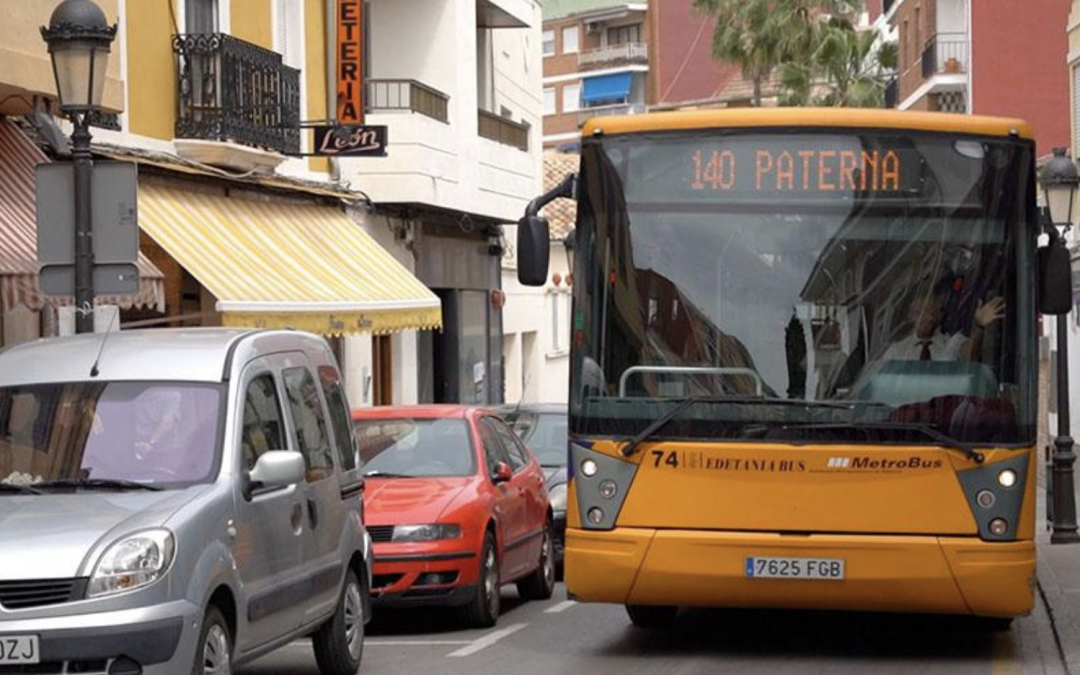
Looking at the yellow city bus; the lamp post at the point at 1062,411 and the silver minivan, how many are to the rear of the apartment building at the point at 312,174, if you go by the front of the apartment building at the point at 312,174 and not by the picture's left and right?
0

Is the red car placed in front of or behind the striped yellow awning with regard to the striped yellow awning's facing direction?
in front

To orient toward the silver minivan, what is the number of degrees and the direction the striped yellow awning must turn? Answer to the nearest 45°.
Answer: approximately 45° to its right

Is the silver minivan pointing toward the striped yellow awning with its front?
no

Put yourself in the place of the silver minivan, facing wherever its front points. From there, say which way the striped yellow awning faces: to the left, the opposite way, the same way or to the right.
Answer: to the left

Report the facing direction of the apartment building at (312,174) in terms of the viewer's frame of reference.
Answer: facing the viewer and to the right of the viewer

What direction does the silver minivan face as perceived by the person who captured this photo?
facing the viewer and to the left of the viewer

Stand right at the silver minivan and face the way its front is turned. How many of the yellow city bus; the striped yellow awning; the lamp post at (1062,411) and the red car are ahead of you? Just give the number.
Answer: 0

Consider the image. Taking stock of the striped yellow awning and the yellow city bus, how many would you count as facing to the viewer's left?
0

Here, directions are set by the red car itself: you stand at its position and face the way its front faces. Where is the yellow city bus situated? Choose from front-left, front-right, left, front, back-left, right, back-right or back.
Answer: left

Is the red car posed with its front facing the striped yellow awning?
no

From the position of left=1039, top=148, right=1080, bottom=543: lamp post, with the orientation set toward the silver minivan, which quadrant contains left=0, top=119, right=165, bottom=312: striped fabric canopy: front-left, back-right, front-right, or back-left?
front-right

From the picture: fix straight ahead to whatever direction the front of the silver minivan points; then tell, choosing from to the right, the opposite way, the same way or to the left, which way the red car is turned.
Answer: the same way

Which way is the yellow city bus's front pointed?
toward the camera

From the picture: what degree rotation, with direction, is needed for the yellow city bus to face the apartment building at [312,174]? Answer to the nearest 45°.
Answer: approximately 135° to its right

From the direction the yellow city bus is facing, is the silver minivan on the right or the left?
on its right
